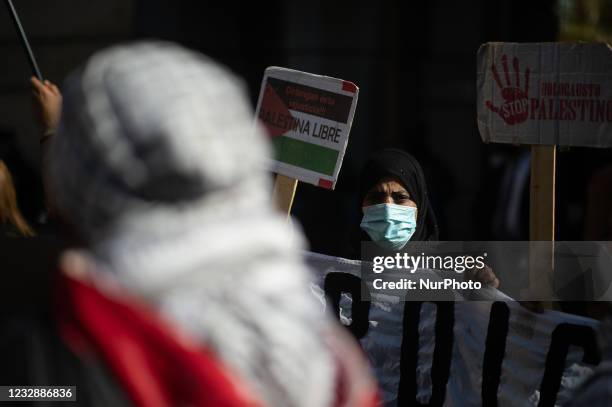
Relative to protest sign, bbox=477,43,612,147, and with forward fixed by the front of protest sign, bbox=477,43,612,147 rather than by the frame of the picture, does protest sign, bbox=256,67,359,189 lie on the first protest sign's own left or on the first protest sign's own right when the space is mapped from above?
on the first protest sign's own right

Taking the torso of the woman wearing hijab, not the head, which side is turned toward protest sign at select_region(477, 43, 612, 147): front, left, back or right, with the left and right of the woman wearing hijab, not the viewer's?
left

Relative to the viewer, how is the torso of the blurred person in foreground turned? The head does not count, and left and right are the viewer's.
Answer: facing away from the viewer

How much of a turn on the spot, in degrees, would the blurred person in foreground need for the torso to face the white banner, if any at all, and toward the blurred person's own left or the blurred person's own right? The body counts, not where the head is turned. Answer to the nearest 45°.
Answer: approximately 45° to the blurred person's own right

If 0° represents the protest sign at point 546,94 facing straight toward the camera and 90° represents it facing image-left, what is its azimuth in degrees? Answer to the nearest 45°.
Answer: approximately 0°

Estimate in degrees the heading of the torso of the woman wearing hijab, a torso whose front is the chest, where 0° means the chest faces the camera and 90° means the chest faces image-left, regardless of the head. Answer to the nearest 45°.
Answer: approximately 0°

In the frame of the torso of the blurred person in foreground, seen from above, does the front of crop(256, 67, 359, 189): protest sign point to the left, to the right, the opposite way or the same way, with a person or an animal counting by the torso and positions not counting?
the opposite way

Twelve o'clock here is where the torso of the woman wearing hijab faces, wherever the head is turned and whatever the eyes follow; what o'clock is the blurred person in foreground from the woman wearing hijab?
The blurred person in foreground is roughly at 12 o'clock from the woman wearing hijab.
